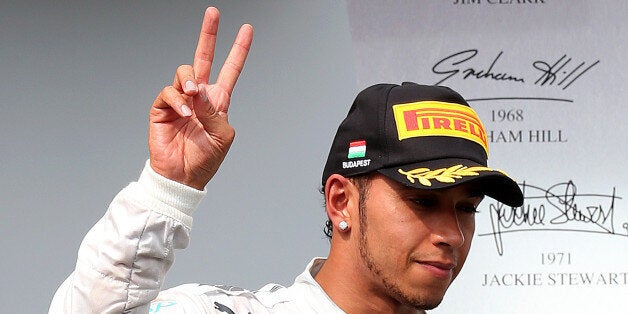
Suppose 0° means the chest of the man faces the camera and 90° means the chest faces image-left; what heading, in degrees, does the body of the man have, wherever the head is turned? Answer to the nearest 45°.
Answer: approximately 315°
